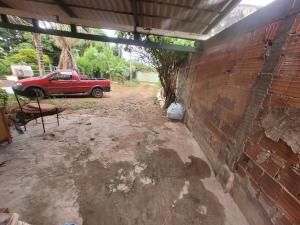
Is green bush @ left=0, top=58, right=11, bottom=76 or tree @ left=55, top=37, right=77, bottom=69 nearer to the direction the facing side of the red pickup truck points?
the green bush

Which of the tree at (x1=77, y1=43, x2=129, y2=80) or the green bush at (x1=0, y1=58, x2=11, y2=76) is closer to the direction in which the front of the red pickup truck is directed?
the green bush

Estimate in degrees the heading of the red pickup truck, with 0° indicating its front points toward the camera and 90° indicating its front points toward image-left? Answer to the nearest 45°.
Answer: approximately 90°

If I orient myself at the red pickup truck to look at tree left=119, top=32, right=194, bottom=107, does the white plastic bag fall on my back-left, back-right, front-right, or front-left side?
front-right

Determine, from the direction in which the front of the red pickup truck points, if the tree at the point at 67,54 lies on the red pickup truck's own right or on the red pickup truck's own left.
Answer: on the red pickup truck's own right

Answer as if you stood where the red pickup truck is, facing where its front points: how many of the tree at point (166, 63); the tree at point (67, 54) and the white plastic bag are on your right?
1

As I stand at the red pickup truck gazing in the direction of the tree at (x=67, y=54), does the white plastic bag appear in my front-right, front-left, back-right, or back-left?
back-right

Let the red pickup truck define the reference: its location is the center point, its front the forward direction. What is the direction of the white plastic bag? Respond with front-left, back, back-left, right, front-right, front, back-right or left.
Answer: back-left

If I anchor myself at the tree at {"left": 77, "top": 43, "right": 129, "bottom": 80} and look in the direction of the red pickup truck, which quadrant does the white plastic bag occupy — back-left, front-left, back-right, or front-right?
front-left

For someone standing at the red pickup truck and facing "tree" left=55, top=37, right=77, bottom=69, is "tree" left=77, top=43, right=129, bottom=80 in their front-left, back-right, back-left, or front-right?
front-right

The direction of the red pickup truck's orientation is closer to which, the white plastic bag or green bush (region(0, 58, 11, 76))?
the green bush

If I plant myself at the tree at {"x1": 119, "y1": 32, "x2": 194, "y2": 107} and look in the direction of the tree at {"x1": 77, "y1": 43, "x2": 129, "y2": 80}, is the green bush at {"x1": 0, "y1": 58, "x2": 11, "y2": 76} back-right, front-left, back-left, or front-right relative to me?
front-left

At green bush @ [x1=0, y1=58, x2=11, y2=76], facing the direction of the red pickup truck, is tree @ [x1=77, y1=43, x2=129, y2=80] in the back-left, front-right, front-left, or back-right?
front-left
